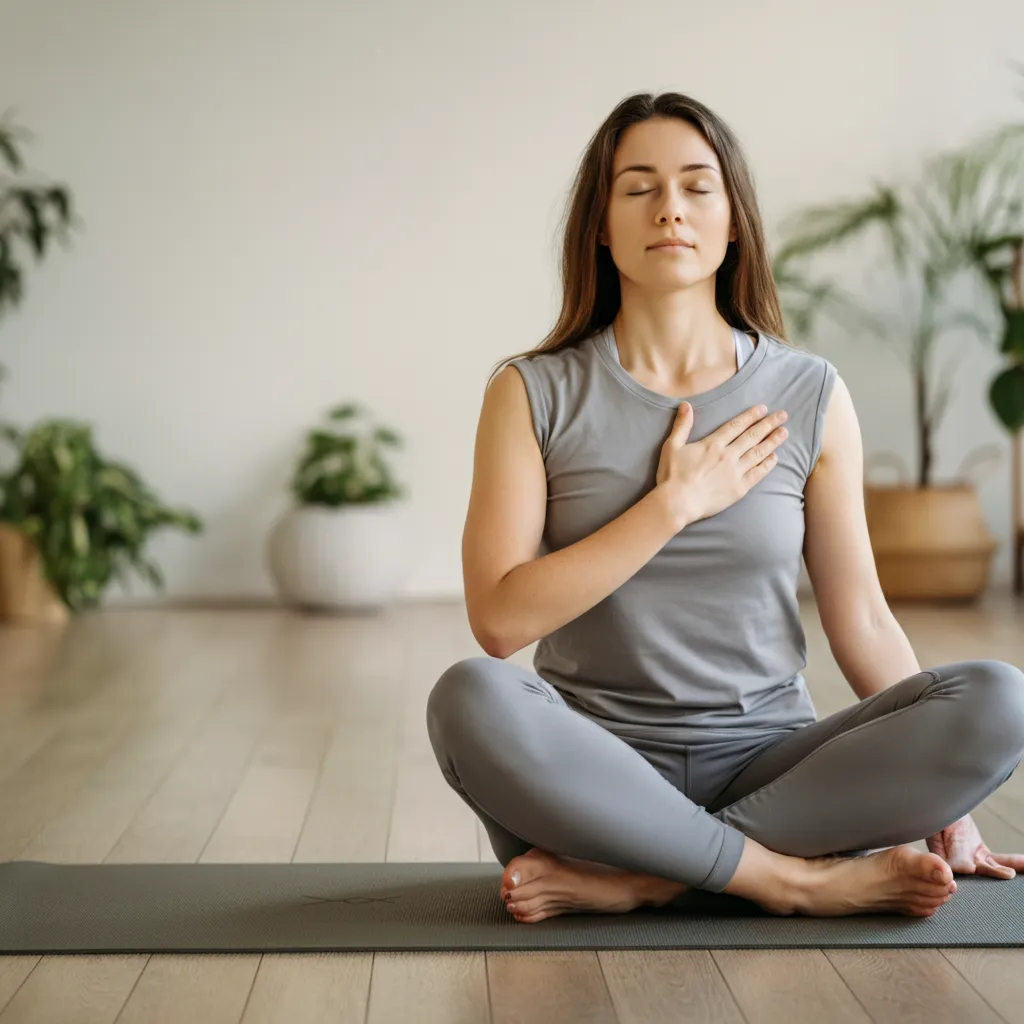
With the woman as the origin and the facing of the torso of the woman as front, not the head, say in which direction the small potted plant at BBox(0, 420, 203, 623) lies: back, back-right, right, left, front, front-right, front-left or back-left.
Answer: back-right

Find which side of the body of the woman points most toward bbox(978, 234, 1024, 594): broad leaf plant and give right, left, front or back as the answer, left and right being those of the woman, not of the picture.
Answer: back

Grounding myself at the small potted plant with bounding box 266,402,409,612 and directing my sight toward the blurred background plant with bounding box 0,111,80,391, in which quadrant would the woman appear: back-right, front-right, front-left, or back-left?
back-left

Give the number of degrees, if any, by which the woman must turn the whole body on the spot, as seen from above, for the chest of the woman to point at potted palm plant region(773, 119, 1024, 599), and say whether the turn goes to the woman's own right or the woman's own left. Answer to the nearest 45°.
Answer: approximately 180°

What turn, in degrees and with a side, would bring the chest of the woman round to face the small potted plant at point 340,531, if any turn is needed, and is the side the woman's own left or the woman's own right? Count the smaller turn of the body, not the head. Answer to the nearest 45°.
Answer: approximately 135° to the woman's own right

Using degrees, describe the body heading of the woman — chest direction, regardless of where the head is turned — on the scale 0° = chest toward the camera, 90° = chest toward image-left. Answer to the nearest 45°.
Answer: approximately 0°
